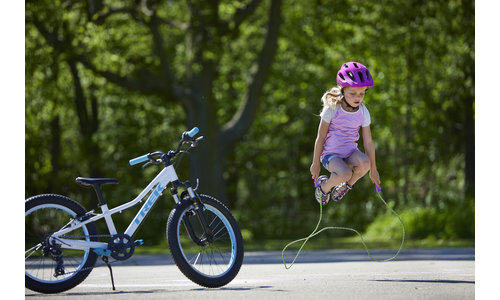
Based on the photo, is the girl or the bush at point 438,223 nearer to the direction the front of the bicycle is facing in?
the girl

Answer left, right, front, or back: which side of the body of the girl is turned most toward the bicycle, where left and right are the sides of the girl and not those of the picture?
right

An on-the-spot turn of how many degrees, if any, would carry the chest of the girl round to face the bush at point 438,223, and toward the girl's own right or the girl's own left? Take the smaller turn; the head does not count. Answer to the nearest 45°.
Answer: approximately 135° to the girl's own left

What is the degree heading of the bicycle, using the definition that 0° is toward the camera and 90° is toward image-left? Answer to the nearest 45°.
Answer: approximately 270°

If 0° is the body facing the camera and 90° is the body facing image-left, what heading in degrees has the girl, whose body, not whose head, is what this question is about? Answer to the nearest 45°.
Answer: approximately 315°
